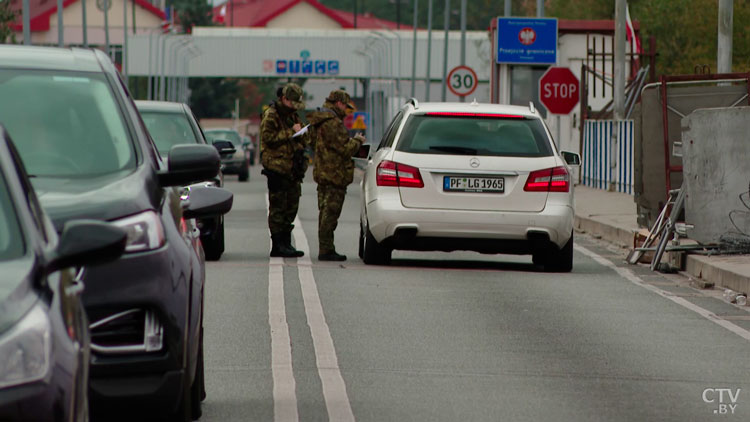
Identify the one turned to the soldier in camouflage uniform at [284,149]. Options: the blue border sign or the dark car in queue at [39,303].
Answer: the blue border sign

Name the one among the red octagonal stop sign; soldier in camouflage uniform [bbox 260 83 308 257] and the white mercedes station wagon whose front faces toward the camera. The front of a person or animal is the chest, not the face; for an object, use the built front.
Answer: the red octagonal stop sign

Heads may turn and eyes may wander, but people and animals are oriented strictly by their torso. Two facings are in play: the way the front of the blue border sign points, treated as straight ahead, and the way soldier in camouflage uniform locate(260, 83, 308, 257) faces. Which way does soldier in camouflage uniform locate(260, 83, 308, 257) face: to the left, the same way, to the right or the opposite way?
to the left

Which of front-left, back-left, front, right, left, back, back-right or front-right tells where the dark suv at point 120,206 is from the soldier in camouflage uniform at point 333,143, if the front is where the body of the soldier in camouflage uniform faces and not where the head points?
right

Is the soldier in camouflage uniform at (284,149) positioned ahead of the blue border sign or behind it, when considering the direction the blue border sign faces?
ahead

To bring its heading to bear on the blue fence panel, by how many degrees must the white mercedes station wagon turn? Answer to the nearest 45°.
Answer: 0° — it already faces it

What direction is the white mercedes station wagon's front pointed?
away from the camera

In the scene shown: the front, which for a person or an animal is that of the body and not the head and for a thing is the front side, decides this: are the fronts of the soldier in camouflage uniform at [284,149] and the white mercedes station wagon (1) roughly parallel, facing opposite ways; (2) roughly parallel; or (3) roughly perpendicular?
roughly perpendicular

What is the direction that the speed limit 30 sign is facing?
toward the camera

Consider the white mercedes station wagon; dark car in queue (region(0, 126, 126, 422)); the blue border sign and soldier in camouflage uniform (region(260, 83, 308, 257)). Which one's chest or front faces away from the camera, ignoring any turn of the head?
the white mercedes station wagon

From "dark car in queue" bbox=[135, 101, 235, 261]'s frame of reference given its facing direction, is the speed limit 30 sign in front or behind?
behind

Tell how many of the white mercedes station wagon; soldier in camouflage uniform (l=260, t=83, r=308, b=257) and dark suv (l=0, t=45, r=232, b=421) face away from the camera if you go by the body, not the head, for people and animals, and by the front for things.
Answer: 1

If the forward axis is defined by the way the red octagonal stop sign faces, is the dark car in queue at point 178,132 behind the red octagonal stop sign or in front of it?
in front

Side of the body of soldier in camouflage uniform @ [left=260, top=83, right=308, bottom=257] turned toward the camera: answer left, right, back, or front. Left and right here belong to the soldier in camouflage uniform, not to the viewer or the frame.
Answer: right
